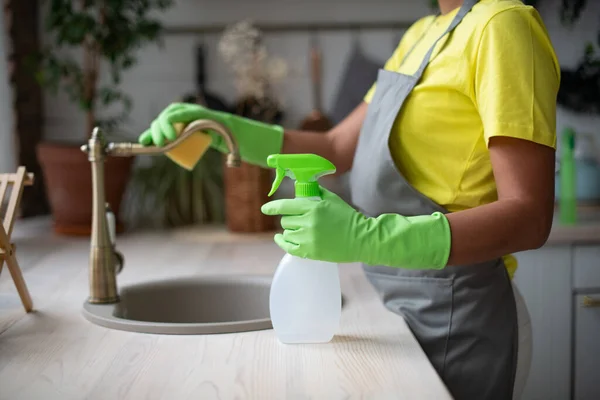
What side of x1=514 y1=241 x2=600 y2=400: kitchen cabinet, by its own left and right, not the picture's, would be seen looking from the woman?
front

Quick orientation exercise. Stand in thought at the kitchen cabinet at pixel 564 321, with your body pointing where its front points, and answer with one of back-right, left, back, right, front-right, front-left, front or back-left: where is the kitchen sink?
front-right

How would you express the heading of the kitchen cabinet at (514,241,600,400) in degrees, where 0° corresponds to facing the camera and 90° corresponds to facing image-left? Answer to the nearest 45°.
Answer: approximately 0°

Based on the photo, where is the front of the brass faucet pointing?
to the viewer's right

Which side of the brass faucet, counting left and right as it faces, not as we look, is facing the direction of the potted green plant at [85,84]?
left

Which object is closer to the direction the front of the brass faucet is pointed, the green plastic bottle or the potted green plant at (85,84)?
the green plastic bottle

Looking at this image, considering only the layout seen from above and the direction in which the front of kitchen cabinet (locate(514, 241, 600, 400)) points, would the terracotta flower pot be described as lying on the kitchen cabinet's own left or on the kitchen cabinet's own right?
on the kitchen cabinet's own right

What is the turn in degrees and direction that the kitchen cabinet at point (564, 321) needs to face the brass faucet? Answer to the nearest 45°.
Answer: approximately 45° to its right

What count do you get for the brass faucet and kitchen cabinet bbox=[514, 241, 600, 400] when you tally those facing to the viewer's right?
1
